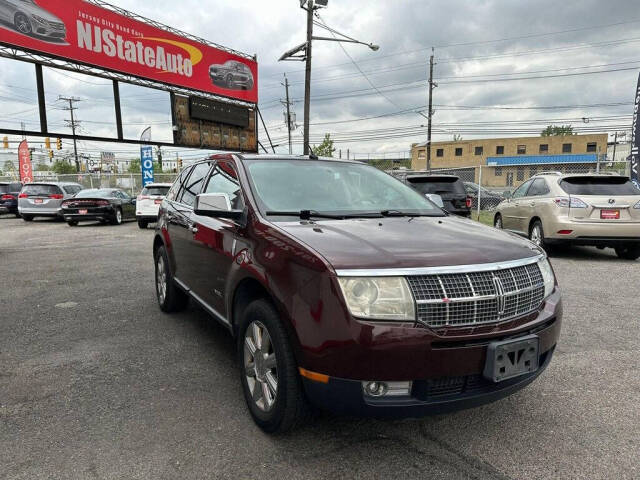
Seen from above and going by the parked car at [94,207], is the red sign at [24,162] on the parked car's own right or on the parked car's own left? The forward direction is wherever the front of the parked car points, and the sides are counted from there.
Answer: on the parked car's own left

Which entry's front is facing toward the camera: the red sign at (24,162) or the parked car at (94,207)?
the red sign

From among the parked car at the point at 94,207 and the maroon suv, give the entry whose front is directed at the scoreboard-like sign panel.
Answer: the parked car

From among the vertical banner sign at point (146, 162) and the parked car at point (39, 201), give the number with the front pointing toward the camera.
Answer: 1

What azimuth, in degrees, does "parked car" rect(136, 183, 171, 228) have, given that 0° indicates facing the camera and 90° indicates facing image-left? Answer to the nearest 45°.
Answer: approximately 225°

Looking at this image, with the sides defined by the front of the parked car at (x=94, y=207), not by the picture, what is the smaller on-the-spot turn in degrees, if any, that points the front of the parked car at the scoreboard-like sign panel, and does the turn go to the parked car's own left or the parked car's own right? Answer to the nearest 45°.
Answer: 0° — it already faces it

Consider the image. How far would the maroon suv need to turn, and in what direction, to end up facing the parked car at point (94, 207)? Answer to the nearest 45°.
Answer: approximately 180°

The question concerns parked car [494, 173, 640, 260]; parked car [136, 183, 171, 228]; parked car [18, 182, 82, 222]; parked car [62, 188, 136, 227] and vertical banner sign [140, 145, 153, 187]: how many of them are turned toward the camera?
1

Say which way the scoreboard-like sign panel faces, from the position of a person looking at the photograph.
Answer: facing the viewer and to the right of the viewer

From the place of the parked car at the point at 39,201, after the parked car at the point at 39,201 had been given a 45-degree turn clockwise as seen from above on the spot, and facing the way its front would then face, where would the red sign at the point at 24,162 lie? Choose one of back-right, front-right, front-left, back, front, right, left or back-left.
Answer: left

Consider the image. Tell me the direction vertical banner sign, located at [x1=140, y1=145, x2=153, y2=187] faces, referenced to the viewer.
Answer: facing the viewer

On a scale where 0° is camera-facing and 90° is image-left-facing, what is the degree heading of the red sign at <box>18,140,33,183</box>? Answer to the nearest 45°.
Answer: approximately 0°

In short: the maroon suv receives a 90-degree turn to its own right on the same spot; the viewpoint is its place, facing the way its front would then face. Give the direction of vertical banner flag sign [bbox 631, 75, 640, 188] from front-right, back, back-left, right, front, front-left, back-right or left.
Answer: back

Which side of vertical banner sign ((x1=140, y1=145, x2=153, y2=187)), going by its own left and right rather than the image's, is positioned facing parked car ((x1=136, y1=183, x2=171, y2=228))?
front

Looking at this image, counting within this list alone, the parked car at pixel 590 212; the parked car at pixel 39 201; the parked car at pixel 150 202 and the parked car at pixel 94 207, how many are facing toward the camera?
0

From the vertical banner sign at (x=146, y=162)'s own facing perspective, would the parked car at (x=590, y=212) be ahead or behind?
ahead

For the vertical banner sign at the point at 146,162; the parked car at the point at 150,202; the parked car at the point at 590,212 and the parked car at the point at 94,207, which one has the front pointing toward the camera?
the vertical banner sign
